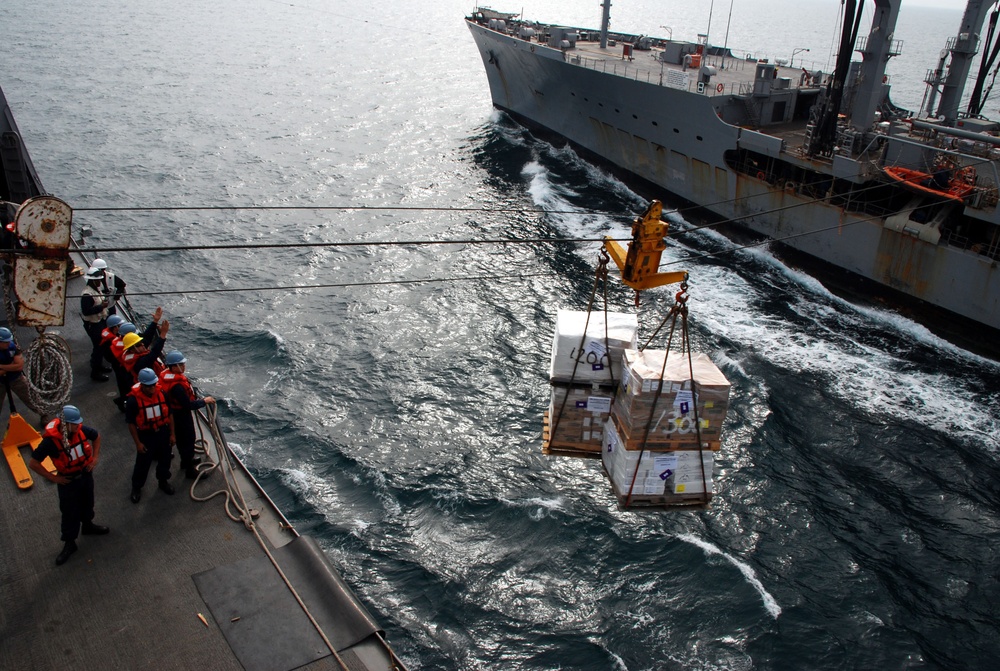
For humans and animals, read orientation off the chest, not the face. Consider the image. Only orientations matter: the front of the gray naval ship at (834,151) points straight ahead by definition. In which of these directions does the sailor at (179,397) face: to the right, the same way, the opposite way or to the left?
to the right

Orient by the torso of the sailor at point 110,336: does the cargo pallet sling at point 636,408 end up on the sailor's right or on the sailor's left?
on the sailor's right

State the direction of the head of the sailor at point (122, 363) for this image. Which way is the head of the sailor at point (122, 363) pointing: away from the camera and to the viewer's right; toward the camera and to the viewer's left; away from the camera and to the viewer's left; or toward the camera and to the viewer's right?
away from the camera and to the viewer's right

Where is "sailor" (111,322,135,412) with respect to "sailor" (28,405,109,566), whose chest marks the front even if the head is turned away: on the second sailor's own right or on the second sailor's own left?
on the second sailor's own left

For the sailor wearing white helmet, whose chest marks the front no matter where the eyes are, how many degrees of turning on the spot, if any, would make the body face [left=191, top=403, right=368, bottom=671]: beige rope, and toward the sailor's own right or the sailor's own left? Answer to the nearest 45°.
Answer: approximately 90° to the sailor's own right

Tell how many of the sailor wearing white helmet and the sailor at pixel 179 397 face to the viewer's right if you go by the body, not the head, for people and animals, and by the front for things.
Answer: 2

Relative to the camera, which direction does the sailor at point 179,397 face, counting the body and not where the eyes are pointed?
to the viewer's right

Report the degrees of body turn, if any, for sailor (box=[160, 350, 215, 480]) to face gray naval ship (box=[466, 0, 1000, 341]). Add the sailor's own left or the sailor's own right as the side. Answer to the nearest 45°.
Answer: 0° — they already face it

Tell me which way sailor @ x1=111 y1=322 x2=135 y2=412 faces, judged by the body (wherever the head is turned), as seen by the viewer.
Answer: to the viewer's right

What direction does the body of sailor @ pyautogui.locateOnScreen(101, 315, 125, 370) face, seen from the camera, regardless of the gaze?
to the viewer's right

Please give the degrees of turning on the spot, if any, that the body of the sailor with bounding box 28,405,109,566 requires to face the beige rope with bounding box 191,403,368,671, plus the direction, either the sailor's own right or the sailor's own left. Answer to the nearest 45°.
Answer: approximately 45° to the sailor's own left

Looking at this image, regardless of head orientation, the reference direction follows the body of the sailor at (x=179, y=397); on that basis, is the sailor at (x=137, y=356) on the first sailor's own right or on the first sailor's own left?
on the first sailor's own left

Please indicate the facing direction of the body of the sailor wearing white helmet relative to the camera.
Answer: to the viewer's right

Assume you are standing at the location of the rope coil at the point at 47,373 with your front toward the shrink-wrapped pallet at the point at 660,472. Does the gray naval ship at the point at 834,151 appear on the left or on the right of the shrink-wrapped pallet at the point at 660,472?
left
